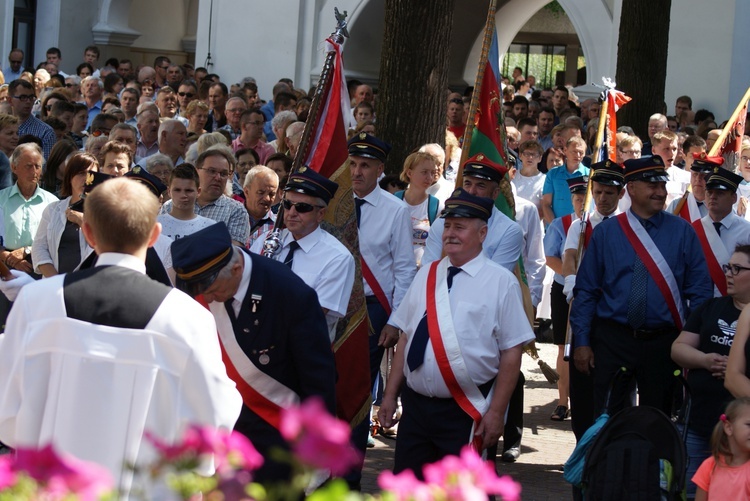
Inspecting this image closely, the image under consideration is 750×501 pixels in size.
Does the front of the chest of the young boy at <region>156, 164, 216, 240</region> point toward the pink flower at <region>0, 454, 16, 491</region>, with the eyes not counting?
yes

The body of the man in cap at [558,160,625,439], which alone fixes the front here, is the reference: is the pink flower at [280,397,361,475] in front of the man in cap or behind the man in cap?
in front

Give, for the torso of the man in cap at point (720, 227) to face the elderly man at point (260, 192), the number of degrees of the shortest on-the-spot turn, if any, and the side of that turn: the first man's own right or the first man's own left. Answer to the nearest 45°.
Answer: approximately 45° to the first man's own right

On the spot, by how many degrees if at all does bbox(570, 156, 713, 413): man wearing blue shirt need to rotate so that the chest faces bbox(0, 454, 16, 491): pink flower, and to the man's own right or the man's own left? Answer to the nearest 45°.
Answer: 0° — they already face it

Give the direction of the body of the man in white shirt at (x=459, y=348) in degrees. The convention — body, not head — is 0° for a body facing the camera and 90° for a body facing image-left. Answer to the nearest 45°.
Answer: approximately 45°

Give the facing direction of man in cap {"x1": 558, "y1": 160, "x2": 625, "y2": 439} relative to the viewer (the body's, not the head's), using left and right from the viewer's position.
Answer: facing the viewer

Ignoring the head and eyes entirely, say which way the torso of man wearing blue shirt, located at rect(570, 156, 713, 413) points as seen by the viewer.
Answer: toward the camera

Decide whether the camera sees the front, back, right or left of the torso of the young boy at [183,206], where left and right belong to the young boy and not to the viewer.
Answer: front

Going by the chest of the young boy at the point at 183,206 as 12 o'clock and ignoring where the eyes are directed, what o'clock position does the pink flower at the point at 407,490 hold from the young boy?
The pink flower is roughly at 12 o'clock from the young boy.

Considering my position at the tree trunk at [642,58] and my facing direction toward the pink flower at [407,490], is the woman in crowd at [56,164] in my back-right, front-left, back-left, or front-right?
front-right

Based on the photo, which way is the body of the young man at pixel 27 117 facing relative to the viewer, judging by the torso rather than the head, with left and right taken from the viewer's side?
facing the viewer and to the right of the viewer
